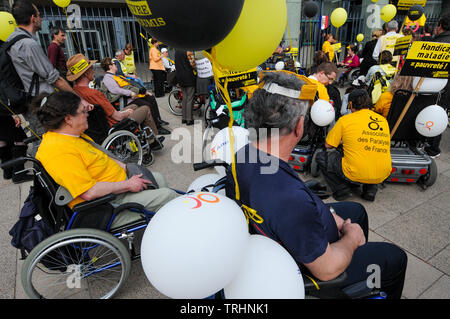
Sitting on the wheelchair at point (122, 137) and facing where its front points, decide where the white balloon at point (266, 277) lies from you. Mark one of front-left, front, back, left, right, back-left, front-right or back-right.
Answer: right

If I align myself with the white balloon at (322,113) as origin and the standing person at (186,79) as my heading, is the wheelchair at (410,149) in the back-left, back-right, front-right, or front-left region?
back-right

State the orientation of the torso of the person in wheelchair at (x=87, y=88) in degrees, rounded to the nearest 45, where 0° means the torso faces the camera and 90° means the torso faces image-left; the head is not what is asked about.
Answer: approximately 270°

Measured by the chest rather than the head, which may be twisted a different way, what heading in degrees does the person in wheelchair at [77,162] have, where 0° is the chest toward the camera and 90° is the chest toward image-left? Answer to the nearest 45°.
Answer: approximately 270°

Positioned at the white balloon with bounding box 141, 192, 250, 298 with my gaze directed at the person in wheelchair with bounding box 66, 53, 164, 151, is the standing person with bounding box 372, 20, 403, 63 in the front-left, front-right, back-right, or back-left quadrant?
front-right

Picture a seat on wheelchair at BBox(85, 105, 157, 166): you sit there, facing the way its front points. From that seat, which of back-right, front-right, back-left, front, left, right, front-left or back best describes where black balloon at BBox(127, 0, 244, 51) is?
right
